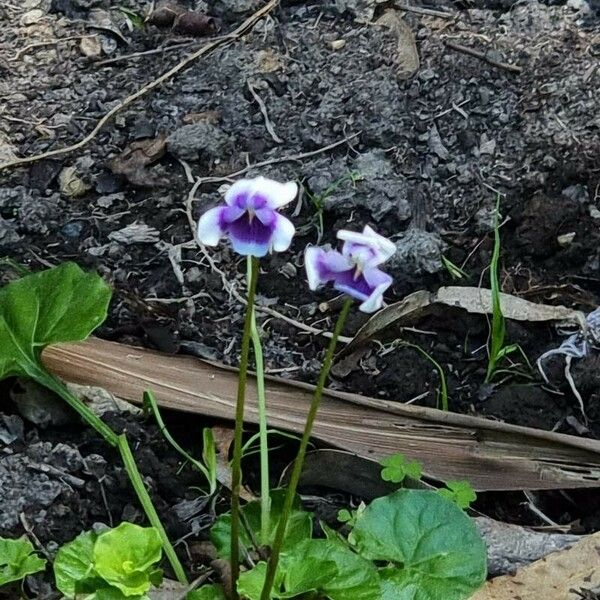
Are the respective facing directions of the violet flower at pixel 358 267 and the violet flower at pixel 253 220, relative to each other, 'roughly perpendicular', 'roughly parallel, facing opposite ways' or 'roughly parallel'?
roughly parallel

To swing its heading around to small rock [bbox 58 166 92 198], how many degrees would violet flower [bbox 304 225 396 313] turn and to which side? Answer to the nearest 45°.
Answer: approximately 135° to its right

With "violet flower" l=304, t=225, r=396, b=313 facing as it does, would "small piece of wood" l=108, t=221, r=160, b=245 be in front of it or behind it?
behind

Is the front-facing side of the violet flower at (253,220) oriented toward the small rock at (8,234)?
no

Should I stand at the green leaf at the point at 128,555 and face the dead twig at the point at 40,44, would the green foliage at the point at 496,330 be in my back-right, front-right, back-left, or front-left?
front-right

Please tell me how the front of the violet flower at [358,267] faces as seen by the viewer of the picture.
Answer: facing the viewer

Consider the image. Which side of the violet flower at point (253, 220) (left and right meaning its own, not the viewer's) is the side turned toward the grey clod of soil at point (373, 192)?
back

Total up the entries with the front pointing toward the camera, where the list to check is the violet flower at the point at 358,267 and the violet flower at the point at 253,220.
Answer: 2

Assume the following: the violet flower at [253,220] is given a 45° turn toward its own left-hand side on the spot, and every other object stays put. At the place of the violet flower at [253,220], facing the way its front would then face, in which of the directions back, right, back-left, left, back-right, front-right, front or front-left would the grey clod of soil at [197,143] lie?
back-left

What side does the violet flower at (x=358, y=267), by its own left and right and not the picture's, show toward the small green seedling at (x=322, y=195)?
back

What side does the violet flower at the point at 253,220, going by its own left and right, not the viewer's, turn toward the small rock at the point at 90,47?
back

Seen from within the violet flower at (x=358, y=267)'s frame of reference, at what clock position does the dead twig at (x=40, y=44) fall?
The dead twig is roughly at 5 o'clock from the violet flower.

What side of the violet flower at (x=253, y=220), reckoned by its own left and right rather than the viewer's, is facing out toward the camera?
front
